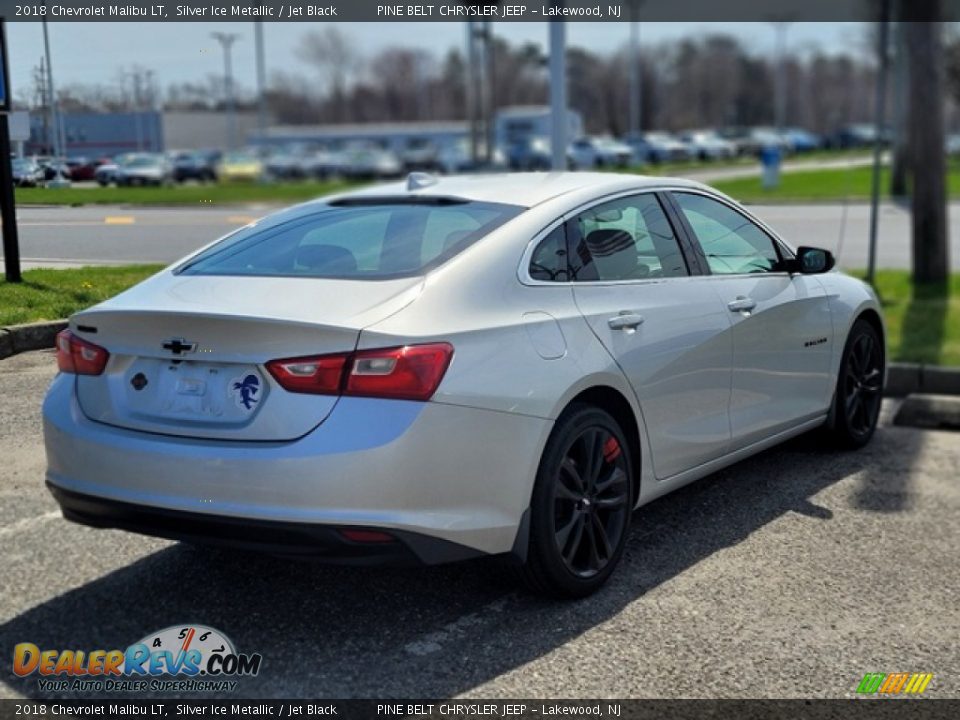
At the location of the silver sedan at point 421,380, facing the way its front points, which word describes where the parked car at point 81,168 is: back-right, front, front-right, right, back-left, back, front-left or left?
left

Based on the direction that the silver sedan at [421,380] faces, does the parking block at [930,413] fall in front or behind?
in front

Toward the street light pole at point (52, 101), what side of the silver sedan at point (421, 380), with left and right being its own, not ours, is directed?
left

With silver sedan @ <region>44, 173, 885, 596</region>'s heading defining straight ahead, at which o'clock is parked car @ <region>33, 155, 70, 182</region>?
The parked car is roughly at 9 o'clock from the silver sedan.

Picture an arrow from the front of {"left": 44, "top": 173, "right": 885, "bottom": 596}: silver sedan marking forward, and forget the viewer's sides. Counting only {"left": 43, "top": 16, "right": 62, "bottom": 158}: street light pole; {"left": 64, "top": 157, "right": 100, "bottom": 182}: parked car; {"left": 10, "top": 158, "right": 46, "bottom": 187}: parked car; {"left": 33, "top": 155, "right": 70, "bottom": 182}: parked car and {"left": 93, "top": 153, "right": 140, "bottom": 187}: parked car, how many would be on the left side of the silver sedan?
5

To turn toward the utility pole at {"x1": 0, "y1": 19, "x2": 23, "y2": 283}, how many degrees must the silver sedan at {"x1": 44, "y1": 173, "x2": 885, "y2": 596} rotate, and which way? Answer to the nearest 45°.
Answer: approximately 90° to its left

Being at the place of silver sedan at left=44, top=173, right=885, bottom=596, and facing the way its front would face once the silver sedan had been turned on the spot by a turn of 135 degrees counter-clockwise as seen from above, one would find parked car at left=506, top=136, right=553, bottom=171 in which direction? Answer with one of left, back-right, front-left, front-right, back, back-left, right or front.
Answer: right

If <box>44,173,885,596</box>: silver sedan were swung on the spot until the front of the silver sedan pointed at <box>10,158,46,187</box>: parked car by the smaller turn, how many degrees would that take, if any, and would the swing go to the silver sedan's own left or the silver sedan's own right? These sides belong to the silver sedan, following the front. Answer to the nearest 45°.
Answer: approximately 90° to the silver sedan's own left

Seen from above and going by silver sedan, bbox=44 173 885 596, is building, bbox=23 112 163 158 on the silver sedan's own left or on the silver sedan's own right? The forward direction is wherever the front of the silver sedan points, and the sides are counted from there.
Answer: on the silver sedan's own left

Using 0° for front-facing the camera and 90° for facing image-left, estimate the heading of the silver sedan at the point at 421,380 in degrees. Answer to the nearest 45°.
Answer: approximately 225°

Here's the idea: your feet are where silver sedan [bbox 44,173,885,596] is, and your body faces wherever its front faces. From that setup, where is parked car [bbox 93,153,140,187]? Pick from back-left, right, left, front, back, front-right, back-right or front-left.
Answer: left

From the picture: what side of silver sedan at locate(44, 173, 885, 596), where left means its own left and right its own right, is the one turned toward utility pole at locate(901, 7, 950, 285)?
front

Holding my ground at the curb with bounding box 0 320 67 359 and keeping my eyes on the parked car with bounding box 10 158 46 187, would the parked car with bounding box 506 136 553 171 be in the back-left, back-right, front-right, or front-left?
front-right

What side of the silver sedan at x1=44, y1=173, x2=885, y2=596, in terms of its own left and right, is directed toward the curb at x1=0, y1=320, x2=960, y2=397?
front

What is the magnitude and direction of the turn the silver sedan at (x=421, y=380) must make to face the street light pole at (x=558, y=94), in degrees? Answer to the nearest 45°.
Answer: approximately 45° to its left
